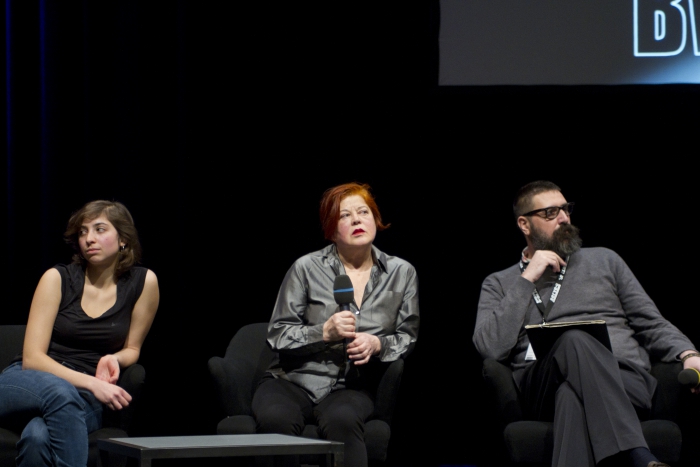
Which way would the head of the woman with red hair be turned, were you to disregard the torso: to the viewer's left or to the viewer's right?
to the viewer's right

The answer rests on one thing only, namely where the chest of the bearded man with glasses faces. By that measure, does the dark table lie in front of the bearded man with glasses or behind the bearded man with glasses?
in front

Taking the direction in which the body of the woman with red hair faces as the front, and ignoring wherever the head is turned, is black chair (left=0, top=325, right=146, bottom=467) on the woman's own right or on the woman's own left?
on the woman's own right

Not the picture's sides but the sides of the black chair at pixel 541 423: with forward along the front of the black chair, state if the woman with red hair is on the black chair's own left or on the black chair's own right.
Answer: on the black chair's own right

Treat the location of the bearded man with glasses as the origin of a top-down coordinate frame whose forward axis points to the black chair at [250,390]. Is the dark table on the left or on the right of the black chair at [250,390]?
left

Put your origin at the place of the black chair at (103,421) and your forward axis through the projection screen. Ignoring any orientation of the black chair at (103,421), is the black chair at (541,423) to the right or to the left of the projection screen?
right

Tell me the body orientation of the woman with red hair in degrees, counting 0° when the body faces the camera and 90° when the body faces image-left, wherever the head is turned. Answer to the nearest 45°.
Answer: approximately 0°

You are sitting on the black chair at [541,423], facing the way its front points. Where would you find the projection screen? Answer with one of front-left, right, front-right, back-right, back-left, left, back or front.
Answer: back

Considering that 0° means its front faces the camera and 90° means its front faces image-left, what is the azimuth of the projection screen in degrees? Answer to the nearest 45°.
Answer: approximately 0°

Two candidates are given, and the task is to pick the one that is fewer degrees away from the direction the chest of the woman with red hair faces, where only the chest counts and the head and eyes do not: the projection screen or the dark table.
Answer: the dark table
